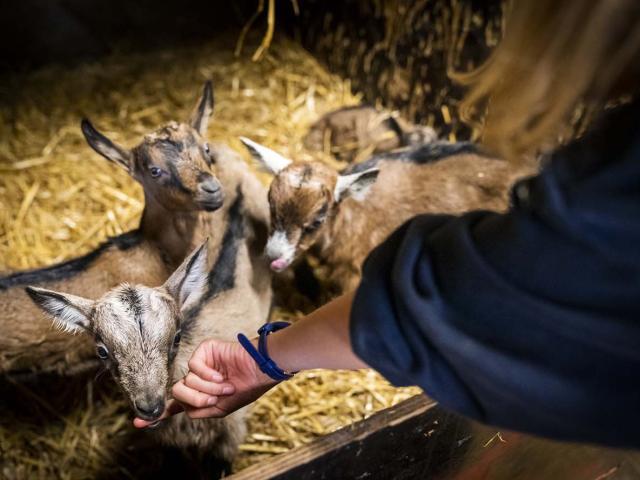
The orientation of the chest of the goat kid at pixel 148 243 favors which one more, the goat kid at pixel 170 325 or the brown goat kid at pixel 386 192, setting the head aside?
the brown goat kid

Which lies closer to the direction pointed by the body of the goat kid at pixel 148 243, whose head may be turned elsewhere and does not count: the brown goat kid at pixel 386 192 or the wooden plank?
the brown goat kid

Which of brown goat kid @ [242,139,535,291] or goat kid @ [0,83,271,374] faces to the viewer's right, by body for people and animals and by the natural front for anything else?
the goat kid

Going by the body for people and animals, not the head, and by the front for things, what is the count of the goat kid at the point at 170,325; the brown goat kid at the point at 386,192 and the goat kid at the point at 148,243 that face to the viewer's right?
1

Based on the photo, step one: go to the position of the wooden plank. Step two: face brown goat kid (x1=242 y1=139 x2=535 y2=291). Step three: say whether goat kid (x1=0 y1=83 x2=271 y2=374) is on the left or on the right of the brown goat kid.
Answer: left

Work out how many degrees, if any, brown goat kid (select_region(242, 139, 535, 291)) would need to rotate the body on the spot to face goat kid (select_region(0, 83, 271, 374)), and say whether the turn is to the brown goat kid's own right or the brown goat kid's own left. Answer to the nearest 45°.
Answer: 0° — it already faces it

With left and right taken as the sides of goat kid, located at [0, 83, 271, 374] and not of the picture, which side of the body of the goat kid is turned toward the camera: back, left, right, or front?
right

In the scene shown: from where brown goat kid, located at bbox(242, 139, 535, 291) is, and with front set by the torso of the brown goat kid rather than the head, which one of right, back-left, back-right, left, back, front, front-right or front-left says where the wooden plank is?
front-left
